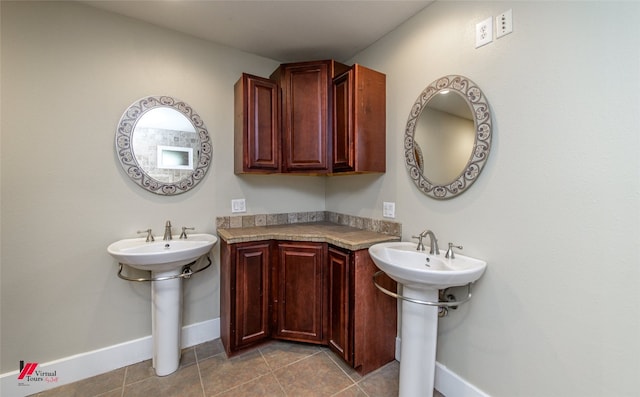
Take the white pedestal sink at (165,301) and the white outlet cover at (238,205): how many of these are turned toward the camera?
2

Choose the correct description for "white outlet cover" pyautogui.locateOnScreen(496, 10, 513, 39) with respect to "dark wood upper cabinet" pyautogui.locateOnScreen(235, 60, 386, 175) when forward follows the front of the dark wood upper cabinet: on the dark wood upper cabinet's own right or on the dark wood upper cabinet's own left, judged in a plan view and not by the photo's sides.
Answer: on the dark wood upper cabinet's own left

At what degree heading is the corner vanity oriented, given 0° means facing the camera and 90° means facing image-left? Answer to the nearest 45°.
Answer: approximately 0°

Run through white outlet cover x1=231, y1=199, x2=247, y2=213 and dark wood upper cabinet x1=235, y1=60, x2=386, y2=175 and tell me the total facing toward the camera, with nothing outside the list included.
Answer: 2
